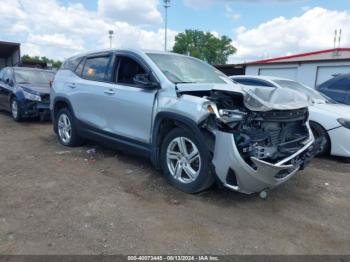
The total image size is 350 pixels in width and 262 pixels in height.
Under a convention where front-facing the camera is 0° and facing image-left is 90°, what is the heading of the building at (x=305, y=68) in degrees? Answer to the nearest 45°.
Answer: approximately 0°

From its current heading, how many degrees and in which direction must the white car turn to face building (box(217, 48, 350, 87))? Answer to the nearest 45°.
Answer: approximately 135° to its left

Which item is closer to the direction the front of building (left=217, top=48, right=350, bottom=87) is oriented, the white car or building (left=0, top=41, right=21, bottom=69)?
the white car

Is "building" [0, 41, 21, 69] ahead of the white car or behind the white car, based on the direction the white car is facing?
behind

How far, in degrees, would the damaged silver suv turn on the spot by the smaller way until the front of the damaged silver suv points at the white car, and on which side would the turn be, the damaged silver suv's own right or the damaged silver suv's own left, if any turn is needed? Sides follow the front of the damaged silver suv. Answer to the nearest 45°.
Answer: approximately 90° to the damaged silver suv's own left

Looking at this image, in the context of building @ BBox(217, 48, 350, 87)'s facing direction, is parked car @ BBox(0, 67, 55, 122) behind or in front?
in front

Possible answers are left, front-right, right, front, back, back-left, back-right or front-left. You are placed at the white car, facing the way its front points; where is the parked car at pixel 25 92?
back-right

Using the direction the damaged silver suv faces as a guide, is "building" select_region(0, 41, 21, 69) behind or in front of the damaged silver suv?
behind

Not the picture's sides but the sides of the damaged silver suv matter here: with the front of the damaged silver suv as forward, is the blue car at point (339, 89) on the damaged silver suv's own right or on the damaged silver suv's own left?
on the damaged silver suv's own left

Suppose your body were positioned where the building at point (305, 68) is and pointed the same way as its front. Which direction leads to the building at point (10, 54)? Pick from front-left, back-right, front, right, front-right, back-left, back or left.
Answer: right
